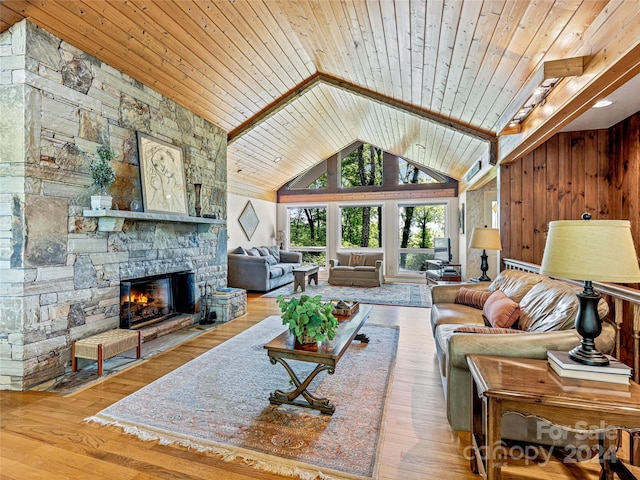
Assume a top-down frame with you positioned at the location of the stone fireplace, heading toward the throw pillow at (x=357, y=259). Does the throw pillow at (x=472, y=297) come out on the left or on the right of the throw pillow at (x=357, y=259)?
right

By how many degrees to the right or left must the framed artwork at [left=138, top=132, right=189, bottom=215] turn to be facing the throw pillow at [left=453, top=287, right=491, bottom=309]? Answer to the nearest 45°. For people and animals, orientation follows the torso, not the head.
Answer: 0° — it already faces it

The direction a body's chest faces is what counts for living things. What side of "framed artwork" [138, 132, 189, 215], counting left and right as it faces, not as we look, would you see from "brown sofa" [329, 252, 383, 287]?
left

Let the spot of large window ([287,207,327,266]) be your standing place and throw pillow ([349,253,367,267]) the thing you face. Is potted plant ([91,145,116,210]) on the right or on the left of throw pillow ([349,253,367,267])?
right

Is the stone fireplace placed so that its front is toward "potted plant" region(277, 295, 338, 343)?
yes

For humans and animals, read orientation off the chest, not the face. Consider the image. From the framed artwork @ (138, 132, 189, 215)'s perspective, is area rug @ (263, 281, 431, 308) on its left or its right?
on its left

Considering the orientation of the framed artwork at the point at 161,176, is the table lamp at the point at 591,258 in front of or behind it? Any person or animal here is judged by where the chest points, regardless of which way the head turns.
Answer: in front

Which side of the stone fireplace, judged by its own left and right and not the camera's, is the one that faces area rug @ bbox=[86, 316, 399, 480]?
front

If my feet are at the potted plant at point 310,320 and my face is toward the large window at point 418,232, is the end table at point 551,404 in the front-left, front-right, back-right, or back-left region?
back-right

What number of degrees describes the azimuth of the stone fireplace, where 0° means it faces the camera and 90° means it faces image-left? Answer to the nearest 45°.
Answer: approximately 315°

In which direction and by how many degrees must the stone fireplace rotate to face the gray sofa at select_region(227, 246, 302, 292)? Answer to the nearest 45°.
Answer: approximately 90° to its left

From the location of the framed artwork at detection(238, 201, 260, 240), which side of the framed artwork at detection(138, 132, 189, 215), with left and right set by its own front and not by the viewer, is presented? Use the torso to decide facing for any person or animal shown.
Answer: left

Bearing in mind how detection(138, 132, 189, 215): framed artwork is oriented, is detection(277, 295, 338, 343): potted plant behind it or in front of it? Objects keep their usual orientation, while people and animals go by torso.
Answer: in front

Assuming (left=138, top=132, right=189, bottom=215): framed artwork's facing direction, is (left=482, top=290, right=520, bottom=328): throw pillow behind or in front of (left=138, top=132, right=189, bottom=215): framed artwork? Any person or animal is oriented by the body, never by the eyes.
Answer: in front

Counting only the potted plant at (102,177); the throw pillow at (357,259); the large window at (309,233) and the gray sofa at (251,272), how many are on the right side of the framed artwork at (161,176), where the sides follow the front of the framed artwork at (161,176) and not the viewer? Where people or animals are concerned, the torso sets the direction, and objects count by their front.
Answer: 1
